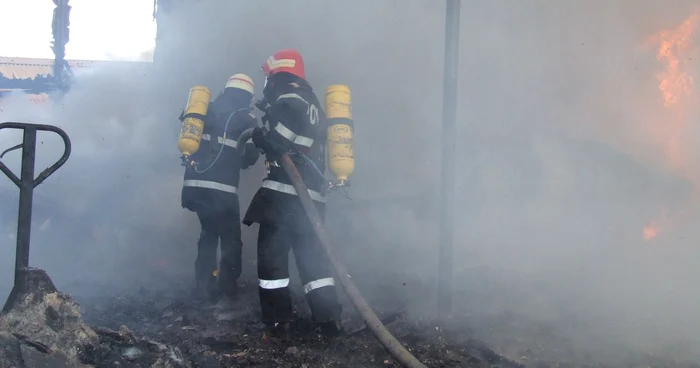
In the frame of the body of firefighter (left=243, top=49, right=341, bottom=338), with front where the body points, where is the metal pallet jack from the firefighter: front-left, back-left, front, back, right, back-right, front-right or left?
front-left

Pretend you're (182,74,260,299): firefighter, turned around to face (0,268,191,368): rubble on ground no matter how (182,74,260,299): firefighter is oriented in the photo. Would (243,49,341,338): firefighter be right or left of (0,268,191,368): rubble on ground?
left

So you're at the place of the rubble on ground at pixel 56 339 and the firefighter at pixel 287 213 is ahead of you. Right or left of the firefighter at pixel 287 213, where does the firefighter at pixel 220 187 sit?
left

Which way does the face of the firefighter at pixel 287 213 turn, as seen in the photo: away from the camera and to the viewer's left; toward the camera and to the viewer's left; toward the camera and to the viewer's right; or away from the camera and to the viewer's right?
away from the camera and to the viewer's left
